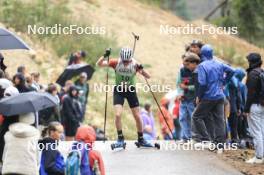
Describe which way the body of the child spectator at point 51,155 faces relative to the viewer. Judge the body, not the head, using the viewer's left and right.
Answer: facing to the right of the viewer

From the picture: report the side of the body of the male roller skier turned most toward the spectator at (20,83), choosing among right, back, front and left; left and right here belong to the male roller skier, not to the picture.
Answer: right

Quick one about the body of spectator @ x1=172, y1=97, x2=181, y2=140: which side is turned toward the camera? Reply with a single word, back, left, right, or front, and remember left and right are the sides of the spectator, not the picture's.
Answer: left

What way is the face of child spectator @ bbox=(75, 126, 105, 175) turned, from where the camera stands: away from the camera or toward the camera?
away from the camera

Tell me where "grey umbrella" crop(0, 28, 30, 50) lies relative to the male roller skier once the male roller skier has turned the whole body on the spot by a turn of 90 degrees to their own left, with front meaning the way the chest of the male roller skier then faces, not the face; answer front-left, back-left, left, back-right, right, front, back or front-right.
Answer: back

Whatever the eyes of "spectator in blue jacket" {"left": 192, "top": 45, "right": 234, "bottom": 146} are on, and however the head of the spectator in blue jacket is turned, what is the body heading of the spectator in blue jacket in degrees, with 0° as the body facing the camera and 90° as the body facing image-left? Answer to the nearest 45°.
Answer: approximately 135°

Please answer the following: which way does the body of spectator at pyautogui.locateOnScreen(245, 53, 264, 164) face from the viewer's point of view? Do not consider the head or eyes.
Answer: to the viewer's left
